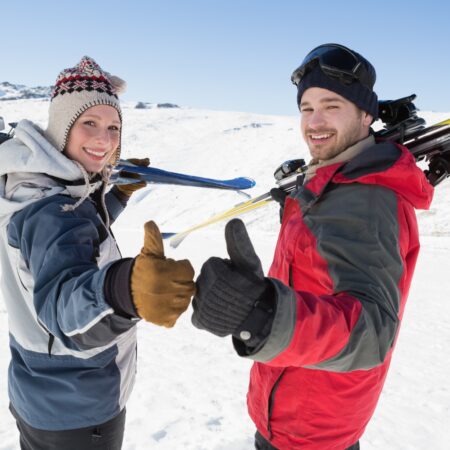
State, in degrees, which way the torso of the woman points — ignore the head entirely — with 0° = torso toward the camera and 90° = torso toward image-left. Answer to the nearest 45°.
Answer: approximately 270°
